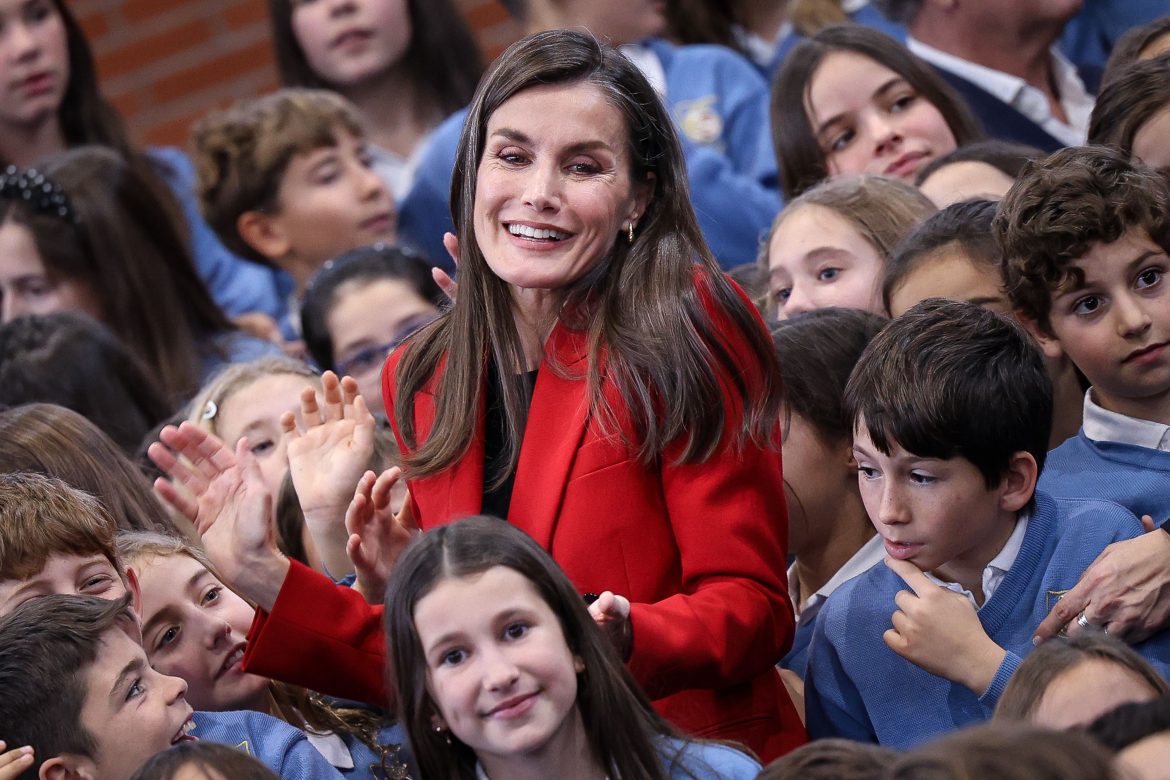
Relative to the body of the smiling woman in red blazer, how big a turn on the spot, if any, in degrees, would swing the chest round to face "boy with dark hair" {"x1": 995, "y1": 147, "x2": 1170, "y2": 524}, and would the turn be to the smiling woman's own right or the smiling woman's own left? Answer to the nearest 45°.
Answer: approximately 135° to the smiling woman's own left

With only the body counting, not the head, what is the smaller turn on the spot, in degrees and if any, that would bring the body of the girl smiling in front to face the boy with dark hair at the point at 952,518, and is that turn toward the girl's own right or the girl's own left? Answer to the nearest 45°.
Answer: approximately 135° to the girl's own left

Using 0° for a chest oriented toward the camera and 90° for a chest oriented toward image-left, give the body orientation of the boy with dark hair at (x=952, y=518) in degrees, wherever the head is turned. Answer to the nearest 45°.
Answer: approximately 45°
